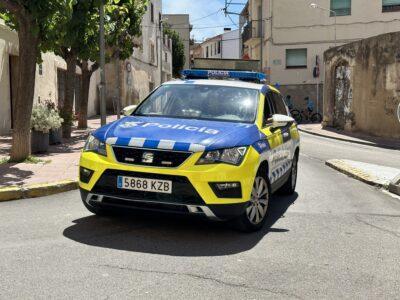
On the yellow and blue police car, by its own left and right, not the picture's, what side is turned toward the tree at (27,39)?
right

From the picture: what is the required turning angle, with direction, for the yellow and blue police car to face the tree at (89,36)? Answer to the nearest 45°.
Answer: approximately 135° to its right

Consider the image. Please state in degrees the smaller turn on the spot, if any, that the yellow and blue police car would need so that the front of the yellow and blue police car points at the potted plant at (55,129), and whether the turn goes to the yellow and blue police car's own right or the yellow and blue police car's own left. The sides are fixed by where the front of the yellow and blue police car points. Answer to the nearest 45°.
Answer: approximately 135° to the yellow and blue police car's own right

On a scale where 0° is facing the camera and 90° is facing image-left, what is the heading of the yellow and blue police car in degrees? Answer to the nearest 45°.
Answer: approximately 45°

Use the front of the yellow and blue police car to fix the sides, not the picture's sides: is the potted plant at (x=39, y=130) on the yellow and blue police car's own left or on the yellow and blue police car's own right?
on the yellow and blue police car's own right
